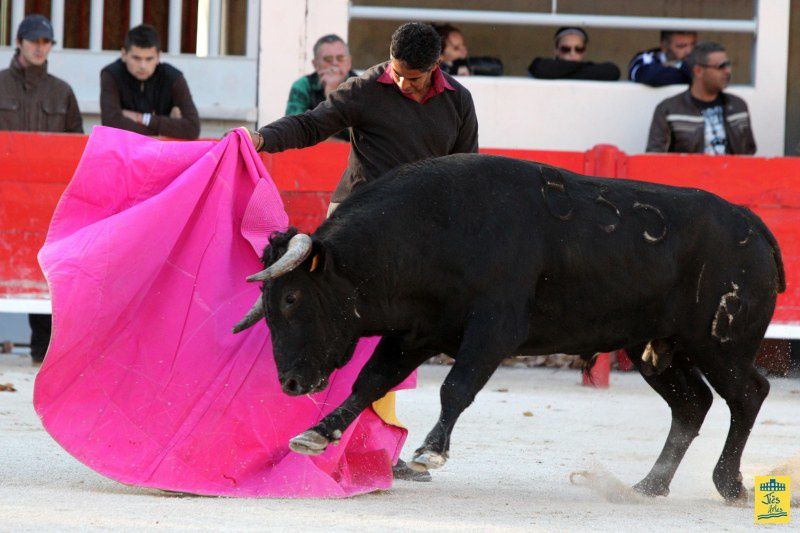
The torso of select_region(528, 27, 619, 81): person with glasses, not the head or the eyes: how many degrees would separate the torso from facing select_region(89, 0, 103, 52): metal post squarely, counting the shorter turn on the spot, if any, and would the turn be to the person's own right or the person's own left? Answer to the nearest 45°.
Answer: approximately 90° to the person's own right

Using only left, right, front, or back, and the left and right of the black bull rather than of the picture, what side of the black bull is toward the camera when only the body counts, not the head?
left

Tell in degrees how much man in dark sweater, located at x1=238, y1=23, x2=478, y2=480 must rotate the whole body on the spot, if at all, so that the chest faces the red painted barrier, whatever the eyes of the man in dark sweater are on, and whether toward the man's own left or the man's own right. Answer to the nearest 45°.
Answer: approximately 180°

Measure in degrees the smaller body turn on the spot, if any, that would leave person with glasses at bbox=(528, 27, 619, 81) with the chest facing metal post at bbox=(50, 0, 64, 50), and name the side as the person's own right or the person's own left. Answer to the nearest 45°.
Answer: approximately 90° to the person's own right

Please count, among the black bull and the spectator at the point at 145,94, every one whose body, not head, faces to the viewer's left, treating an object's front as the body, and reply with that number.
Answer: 1

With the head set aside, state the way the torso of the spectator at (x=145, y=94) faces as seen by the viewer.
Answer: toward the camera

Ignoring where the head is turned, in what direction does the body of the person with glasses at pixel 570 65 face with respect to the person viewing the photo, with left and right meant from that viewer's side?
facing the viewer

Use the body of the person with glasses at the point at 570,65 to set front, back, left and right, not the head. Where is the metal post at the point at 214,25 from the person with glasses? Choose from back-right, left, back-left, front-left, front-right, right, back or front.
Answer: right

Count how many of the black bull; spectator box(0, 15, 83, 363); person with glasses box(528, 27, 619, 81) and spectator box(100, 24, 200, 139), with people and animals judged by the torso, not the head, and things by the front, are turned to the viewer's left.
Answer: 1

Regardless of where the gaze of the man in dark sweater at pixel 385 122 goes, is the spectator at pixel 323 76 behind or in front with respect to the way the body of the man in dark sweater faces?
behind

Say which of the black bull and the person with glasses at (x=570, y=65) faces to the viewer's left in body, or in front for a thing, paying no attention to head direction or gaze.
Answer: the black bull
